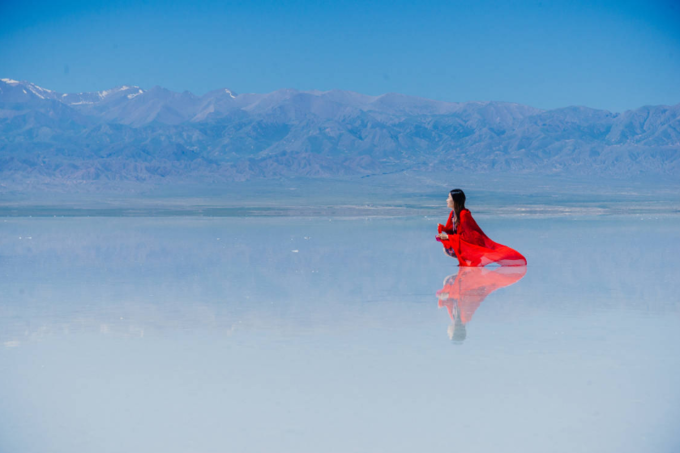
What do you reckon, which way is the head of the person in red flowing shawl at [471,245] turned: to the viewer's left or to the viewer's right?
to the viewer's left

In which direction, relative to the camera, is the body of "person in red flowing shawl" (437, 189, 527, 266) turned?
to the viewer's left
